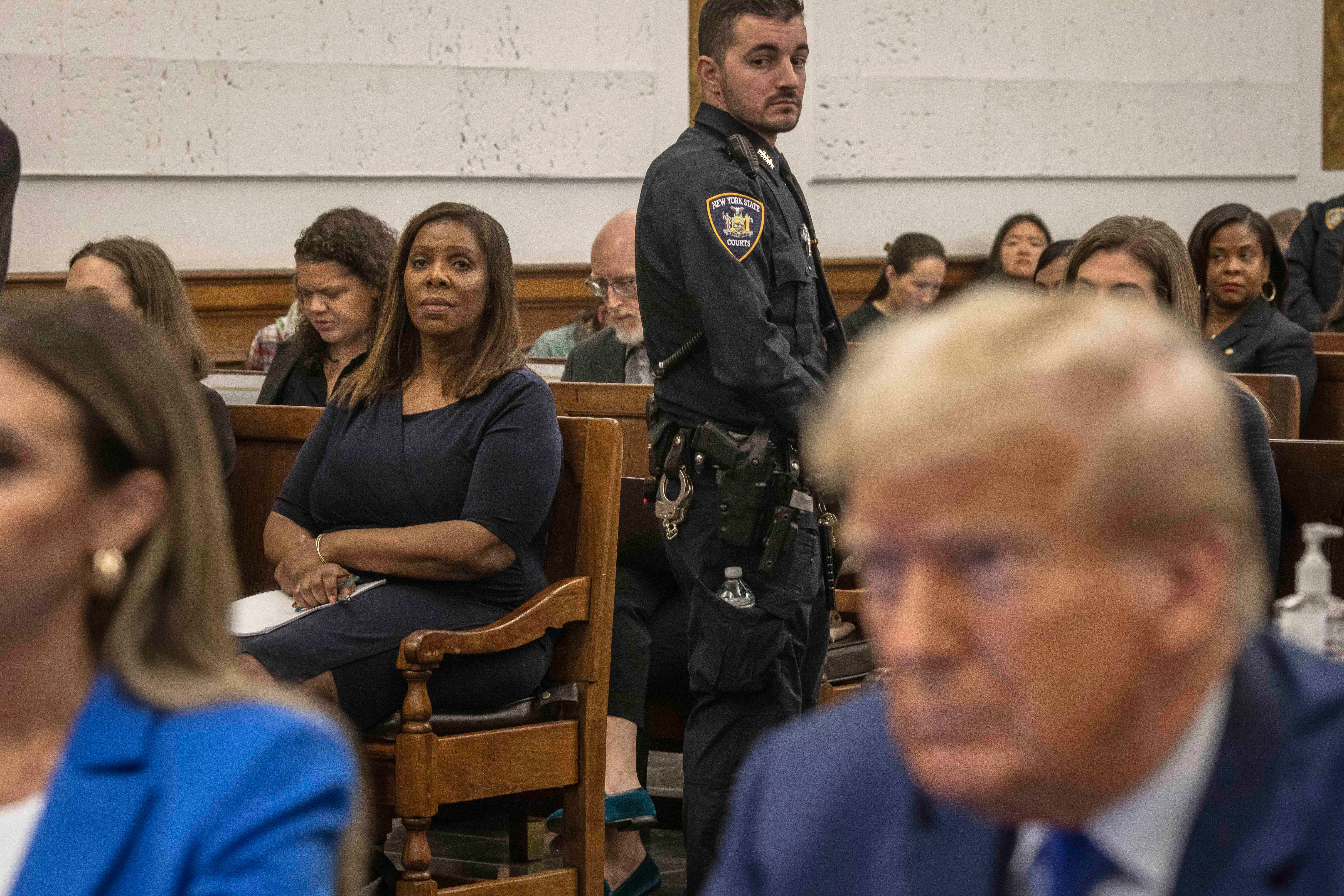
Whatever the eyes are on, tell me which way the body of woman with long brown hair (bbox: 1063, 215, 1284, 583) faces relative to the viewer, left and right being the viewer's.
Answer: facing the viewer and to the left of the viewer

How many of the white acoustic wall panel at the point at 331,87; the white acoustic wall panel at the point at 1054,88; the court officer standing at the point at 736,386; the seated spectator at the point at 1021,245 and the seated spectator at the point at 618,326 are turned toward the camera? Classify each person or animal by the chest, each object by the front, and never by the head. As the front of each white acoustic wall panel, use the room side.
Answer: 4

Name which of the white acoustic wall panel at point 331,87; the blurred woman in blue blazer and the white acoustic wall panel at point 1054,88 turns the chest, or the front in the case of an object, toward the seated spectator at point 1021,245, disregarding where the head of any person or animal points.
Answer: the white acoustic wall panel at point 1054,88

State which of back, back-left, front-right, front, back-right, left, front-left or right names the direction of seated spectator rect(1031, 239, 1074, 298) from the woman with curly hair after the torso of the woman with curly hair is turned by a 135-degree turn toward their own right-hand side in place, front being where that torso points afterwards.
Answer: right

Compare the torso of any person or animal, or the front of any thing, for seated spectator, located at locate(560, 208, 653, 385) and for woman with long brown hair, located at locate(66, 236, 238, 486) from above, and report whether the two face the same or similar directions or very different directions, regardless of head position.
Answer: same or similar directions

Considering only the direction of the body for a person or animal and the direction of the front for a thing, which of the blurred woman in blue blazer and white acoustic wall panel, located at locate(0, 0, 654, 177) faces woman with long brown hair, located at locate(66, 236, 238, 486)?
the white acoustic wall panel

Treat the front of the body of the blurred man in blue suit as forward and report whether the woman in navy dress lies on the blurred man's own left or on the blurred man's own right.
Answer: on the blurred man's own right

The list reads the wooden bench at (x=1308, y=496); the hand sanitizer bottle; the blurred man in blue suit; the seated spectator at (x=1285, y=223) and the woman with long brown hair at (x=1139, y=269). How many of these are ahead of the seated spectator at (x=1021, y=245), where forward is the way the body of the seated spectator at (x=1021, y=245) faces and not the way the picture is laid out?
4

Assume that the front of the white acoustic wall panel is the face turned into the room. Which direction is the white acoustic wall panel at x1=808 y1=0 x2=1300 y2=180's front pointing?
toward the camera

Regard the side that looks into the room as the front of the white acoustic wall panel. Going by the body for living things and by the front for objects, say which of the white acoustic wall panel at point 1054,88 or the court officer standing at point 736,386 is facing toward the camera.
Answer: the white acoustic wall panel

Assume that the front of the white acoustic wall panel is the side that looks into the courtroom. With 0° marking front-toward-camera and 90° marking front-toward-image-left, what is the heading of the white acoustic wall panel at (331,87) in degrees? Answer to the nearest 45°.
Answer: approximately 0°

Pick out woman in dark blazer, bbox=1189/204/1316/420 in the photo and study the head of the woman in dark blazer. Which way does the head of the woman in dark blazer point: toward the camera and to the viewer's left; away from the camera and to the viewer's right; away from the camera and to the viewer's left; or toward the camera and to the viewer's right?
toward the camera and to the viewer's left

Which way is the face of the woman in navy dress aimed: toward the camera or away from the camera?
toward the camera

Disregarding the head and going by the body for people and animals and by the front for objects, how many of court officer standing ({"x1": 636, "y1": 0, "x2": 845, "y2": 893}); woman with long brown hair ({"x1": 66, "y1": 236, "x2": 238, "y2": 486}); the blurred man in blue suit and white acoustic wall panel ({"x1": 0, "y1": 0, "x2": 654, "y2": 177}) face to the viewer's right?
1

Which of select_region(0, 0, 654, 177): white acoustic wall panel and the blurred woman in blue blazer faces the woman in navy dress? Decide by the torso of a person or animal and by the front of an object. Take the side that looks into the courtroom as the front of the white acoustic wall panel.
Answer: the white acoustic wall panel

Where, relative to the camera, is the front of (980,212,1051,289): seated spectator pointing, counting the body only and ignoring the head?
toward the camera

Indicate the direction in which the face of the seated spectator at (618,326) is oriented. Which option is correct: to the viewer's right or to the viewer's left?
to the viewer's left

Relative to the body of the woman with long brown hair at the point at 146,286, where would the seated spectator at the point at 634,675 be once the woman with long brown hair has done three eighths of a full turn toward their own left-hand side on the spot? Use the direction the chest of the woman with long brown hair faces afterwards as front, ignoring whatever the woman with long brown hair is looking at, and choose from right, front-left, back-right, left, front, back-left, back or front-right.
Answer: front-right
